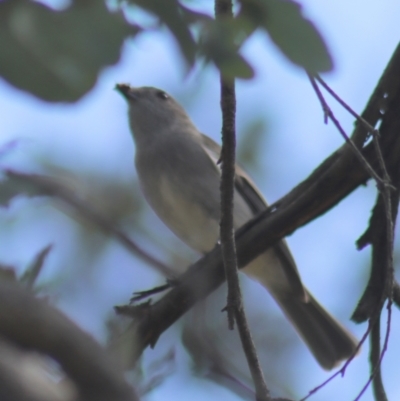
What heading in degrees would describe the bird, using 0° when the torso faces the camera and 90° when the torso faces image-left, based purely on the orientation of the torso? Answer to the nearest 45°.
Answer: approximately 90°

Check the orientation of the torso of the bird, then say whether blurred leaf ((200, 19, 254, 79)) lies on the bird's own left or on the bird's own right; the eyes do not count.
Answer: on the bird's own left
